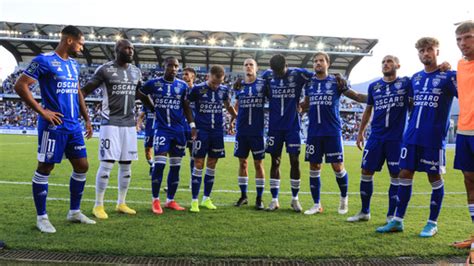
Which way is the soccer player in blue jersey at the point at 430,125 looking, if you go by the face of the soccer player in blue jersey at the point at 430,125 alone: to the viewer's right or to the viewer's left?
to the viewer's left

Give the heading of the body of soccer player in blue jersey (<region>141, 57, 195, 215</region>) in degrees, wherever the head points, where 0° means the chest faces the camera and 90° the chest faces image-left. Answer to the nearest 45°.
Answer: approximately 0°

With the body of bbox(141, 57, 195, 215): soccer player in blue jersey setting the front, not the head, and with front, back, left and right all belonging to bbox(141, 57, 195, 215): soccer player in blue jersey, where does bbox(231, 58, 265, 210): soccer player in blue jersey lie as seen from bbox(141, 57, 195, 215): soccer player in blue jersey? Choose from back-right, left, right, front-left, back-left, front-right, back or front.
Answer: left

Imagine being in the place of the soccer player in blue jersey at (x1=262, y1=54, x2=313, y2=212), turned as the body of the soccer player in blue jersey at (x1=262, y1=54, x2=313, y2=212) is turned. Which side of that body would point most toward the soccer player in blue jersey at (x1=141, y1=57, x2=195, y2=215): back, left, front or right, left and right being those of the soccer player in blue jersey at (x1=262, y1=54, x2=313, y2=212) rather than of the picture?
right

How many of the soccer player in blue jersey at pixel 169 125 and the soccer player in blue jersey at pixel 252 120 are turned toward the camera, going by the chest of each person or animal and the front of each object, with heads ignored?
2

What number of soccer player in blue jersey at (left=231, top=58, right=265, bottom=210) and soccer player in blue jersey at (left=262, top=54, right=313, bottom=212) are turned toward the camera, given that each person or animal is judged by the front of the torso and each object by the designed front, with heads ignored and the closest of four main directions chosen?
2

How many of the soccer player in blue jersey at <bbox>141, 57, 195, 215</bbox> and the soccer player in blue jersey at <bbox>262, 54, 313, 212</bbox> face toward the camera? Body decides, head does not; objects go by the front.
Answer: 2

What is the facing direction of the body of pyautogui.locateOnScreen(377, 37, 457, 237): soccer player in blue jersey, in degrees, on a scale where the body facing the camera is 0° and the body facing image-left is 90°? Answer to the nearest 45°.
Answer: approximately 45°

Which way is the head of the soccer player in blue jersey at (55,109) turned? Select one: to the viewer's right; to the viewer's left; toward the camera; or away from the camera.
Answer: to the viewer's right
